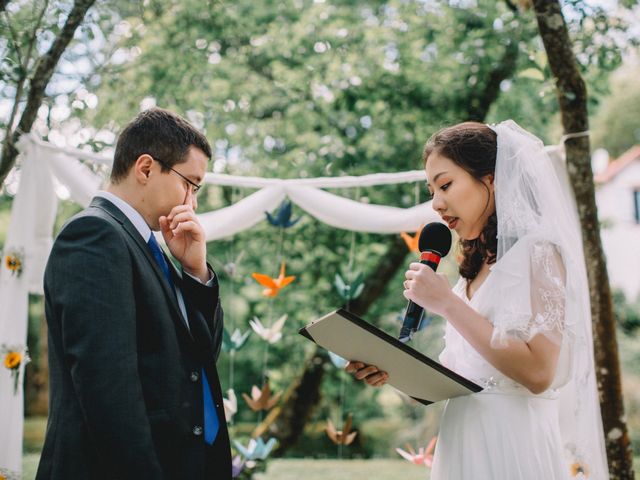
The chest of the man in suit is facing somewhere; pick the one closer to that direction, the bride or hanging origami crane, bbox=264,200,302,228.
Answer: the bride

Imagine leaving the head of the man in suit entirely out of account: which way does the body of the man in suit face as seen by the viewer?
to the viewer's right

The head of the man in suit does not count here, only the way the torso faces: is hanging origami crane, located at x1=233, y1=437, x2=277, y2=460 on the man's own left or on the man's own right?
on the man's own left

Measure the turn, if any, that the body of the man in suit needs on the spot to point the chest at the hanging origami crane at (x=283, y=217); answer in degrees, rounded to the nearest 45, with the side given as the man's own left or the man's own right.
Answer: approximately 90° to the man's own left

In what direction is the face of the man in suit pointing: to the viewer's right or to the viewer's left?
to the viewer's right

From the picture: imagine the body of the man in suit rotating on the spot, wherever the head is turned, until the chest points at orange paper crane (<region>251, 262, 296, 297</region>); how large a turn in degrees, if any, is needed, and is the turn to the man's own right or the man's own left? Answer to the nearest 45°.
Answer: approximately 90° to the man's own left
